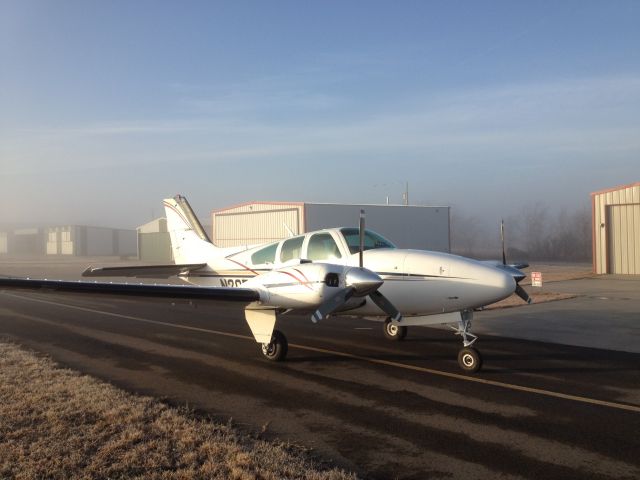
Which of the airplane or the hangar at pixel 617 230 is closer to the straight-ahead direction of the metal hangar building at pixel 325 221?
the airplane

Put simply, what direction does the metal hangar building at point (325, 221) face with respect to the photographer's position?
facing the viewer and to the left of the viewer

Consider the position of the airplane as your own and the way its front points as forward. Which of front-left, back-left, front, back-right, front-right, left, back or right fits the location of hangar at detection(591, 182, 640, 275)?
left

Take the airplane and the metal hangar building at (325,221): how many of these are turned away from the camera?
0

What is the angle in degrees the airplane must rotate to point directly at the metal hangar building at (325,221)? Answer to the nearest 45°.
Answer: approximately 135° to its left

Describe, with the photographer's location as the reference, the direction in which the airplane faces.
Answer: facing the viewer and to the right of the viewer

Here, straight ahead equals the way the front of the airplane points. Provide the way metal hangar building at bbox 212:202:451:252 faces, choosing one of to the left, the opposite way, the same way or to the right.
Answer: to the right

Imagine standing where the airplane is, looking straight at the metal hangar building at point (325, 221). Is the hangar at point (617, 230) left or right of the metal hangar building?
right

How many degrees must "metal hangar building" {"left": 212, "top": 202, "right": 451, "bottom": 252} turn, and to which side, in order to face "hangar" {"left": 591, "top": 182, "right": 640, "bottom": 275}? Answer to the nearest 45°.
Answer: approximately 90° to its left

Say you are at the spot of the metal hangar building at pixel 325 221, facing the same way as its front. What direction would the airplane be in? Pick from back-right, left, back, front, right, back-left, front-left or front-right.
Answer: front-left
